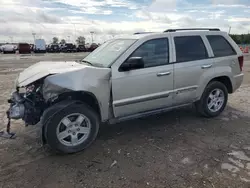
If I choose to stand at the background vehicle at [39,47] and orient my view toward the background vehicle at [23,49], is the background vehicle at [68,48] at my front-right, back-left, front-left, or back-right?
back-left

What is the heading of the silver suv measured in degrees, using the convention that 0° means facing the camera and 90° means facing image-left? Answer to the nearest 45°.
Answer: approximately 45°

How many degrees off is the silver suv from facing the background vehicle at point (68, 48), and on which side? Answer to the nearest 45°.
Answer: approximately 135° to its right

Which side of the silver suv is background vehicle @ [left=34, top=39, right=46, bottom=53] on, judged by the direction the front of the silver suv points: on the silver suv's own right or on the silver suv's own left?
on the silver suv's own right

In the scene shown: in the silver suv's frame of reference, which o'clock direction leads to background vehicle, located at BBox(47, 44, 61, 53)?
The background vehicle is roughly at 4 o'clock from the silver suv.

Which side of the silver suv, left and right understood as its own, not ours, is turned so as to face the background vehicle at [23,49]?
right
